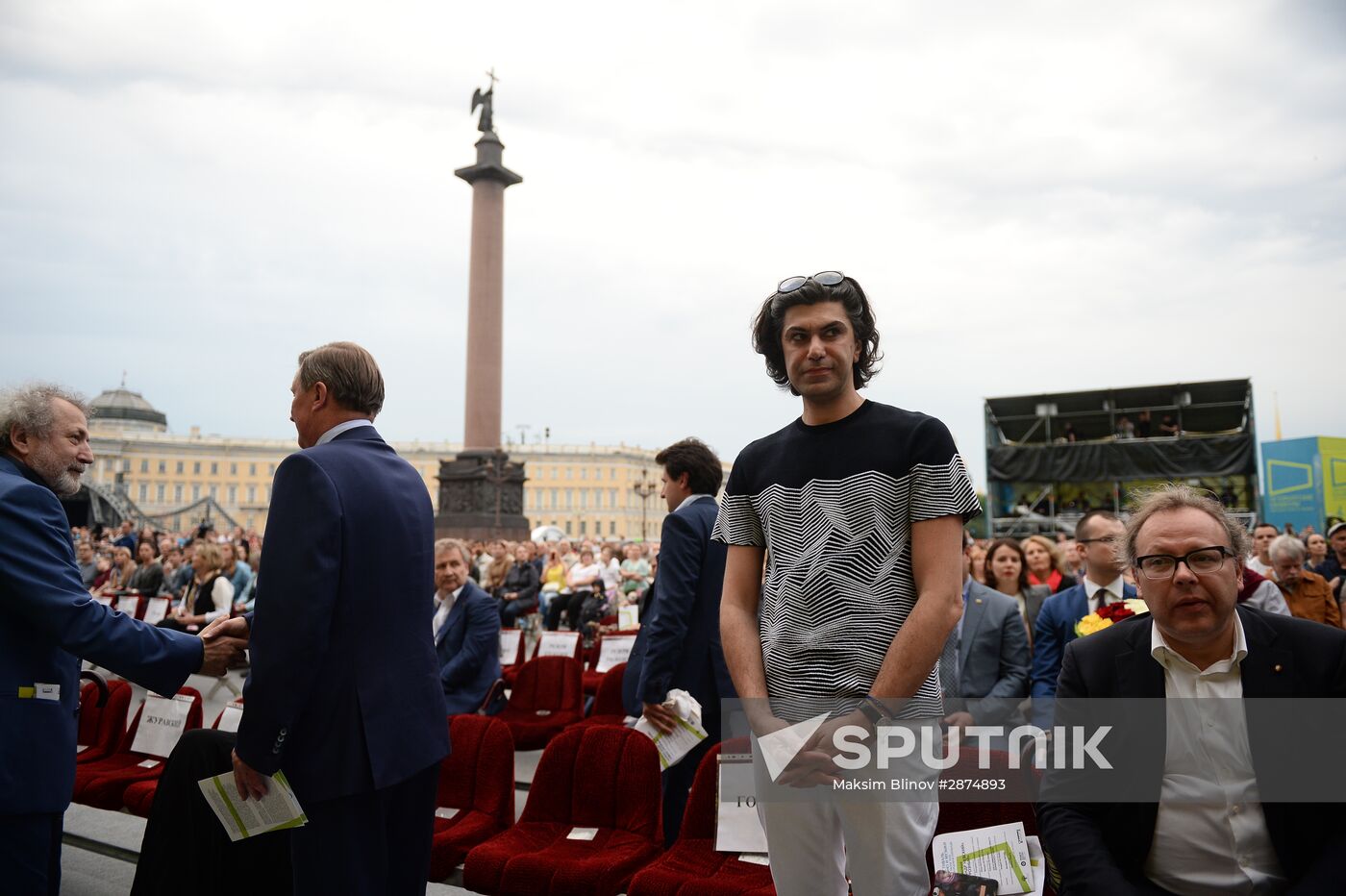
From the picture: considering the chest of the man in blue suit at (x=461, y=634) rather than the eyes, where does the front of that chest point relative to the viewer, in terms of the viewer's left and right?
facing the viewer and to the left of the viewer

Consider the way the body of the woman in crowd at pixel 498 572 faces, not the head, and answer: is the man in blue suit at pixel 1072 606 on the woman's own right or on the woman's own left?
on the woman's own left

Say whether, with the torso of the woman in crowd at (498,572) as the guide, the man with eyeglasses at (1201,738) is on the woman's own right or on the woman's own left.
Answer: on the woman's own left

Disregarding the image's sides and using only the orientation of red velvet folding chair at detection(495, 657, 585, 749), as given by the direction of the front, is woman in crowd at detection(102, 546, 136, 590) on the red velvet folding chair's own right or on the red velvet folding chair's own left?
on the red velvet folding chair's own right

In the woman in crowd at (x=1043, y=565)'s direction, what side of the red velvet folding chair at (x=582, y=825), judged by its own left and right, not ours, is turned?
back

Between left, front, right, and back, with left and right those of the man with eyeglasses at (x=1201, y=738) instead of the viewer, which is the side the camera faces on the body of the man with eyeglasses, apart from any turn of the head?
front

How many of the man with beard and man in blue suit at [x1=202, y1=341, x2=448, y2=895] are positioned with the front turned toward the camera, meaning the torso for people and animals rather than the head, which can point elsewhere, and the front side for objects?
0

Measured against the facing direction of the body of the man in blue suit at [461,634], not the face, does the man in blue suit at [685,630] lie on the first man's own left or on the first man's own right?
on the first man's own left

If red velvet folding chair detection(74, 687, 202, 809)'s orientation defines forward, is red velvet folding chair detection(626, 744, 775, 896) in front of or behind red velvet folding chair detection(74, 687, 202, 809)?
in front

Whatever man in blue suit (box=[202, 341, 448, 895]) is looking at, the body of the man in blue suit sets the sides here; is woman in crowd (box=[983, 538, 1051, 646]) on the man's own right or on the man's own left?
on the man's own right

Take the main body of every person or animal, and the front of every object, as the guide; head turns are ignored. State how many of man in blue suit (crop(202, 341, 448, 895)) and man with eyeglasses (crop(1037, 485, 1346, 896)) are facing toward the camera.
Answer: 1

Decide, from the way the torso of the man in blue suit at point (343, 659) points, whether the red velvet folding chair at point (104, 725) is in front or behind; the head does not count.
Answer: in front

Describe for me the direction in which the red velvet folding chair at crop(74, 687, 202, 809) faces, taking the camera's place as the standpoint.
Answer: facing the viewer and to the left of the viewer

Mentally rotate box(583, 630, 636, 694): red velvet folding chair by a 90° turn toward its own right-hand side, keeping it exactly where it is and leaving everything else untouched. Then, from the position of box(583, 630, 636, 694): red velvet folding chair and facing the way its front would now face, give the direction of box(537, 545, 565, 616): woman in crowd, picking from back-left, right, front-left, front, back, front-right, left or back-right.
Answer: front-right
